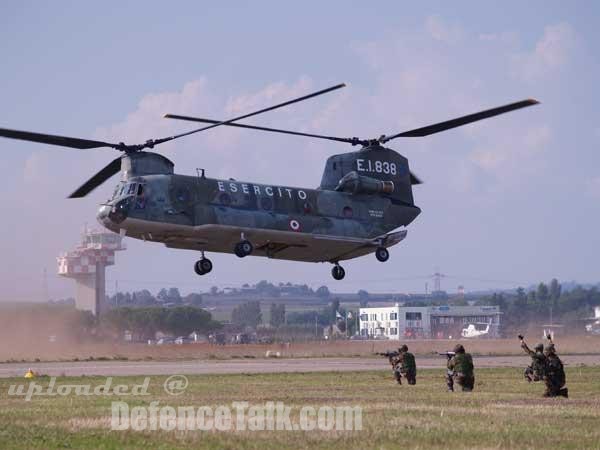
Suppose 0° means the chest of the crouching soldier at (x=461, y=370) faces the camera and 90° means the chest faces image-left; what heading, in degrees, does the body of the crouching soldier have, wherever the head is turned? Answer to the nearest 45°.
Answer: approximately 135°

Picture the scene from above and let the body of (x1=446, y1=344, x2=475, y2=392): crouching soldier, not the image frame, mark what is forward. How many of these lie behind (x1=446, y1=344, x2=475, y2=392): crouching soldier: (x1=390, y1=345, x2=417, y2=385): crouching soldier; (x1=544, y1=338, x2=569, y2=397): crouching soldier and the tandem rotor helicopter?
1

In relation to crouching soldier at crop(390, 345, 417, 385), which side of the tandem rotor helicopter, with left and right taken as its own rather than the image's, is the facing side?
left

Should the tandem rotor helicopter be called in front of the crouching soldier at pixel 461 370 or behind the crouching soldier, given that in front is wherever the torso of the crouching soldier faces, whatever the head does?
in front

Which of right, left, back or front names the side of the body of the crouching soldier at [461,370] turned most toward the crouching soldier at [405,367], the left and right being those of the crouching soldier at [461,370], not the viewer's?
front

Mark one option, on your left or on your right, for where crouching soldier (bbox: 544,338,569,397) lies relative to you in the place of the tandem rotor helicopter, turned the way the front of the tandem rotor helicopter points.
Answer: on your left

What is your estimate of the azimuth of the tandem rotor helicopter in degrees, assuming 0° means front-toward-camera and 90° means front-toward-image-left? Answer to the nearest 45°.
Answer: approximately 45°

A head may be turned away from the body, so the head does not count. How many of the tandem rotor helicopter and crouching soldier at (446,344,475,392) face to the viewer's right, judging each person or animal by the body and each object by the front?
0

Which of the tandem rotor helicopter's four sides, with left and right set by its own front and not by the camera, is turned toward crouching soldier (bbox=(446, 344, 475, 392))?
left

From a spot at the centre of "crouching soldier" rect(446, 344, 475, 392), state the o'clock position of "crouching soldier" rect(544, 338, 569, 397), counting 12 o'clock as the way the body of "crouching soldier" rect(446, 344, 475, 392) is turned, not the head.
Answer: "crouching soldier" rect(544, 338, 569, 397) is roughly at 6 o'clock from "crouching soldier" rect(446, 344, 475, 392).
